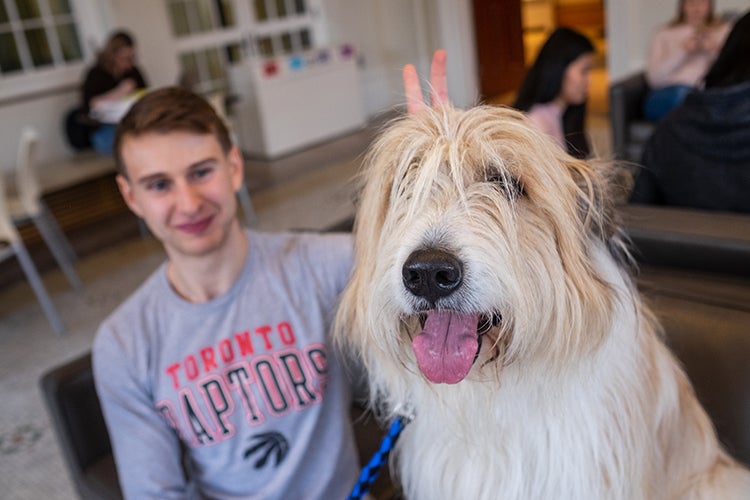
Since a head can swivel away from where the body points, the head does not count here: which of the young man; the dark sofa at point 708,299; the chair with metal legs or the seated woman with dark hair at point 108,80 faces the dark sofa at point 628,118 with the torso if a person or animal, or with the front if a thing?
the seated woman with dark hair

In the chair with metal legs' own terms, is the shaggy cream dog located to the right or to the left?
on its left

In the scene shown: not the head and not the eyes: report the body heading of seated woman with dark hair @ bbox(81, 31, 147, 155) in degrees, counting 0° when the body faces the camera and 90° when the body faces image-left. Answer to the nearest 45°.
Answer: approximately 315°

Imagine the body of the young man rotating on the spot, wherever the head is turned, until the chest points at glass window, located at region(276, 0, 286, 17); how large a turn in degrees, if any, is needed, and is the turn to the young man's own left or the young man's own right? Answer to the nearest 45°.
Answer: approximately 180°

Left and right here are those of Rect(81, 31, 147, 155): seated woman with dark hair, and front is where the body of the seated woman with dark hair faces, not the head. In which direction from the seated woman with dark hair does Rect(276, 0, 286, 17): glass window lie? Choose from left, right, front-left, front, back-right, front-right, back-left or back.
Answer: left

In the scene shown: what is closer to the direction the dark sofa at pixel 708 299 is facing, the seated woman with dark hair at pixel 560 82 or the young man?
the young man
